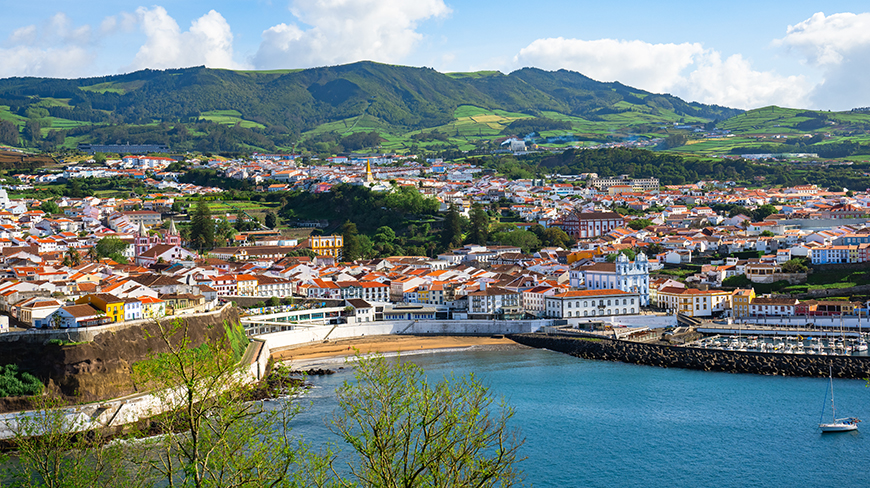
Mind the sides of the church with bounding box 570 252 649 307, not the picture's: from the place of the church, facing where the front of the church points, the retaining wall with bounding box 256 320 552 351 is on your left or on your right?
on your right

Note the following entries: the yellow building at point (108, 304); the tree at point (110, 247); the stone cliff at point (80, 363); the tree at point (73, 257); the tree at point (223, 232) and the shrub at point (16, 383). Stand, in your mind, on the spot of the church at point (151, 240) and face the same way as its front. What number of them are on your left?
1

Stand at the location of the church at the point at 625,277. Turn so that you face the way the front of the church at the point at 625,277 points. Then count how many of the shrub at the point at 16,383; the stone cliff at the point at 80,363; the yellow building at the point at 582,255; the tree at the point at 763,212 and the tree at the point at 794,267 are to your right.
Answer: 2

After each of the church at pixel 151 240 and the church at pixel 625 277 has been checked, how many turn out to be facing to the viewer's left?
0

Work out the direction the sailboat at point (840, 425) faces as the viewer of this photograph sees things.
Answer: facing to the left of the viewer

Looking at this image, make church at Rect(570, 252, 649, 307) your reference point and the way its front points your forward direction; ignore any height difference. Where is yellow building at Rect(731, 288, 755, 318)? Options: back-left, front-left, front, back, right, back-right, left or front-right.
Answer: front-left

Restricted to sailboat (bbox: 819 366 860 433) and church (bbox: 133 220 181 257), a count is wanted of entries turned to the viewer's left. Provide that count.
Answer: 1

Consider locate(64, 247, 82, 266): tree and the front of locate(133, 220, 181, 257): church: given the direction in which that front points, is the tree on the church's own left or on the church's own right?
on the church's own right

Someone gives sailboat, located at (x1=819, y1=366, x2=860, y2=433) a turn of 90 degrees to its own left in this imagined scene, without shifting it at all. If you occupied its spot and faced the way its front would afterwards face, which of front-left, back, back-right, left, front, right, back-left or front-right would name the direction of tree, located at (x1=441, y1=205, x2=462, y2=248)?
back-right

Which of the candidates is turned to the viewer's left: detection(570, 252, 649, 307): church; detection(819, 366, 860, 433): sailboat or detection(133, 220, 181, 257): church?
the sailboat

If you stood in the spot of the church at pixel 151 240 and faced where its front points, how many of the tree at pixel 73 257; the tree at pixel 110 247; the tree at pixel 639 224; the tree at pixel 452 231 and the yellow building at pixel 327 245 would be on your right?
2

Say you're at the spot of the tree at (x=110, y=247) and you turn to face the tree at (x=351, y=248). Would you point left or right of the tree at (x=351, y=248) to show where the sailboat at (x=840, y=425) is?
right

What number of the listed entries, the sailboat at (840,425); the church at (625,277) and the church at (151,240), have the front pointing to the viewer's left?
1

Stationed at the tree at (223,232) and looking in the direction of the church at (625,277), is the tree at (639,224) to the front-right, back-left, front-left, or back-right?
front-left

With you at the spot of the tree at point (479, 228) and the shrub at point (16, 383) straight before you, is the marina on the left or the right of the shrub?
left

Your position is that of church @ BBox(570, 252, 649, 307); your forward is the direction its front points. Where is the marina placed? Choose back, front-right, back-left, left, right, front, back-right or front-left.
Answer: front
